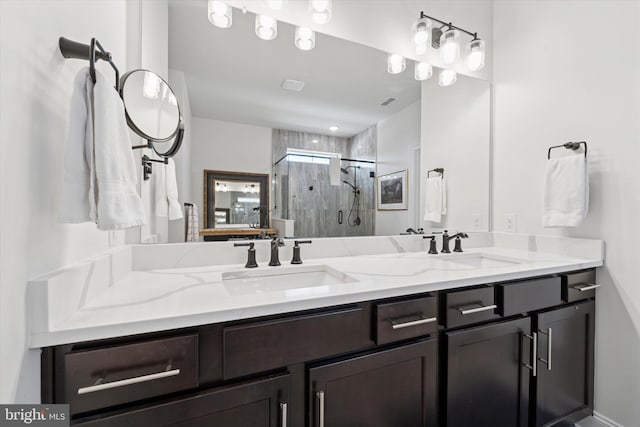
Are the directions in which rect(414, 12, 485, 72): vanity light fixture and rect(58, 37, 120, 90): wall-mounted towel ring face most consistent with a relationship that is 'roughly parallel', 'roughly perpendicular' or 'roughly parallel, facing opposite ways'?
roughly perpendicular

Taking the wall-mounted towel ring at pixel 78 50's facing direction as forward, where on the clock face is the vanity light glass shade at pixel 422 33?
The vanity light glass shade is roughly at 12 o'clock from the wall-mounted towel ring.

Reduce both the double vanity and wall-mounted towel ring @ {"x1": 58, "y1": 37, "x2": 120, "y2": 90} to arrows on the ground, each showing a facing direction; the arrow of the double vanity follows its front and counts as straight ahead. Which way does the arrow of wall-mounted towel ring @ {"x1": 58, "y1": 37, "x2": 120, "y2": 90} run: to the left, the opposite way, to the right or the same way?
to the left

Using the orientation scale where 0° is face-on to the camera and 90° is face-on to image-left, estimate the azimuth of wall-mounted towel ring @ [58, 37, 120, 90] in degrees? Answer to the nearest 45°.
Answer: approximately 270°

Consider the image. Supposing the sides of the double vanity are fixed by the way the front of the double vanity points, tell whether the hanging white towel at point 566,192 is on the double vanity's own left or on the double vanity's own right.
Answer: on the double vanity's own left

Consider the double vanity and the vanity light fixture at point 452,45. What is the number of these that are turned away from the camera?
0

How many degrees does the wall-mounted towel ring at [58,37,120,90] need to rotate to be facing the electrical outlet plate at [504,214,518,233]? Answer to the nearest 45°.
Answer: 0° — it already faces it

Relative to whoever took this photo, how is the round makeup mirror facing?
facing the viewer and to the right of the viewer
